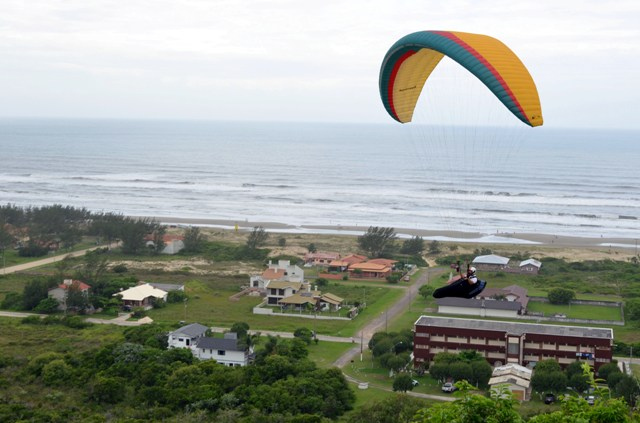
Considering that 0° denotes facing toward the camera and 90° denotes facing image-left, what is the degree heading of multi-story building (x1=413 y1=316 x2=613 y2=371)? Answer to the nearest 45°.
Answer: approximately 0°

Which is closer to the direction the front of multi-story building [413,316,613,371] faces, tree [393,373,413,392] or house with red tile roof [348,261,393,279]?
the tree

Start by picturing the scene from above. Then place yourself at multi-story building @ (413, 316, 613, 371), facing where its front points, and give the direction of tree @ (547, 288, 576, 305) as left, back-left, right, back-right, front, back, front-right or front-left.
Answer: back

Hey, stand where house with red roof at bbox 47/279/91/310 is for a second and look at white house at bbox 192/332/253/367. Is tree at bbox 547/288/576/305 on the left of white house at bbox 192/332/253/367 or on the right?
left

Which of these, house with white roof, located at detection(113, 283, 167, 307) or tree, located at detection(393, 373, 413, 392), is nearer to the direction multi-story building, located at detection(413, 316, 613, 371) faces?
the tree

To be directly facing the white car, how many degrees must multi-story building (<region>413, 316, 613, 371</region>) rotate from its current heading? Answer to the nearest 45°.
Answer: approximately 45° to its right

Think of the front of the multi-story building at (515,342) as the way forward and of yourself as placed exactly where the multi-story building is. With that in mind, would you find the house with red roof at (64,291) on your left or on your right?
on your right

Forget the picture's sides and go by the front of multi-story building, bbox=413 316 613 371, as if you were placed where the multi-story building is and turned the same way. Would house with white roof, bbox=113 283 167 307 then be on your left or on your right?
on your right

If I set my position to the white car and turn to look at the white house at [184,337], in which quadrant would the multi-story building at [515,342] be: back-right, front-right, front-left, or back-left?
back-right

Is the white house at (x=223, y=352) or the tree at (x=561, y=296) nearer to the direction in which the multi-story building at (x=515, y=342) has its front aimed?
the white house

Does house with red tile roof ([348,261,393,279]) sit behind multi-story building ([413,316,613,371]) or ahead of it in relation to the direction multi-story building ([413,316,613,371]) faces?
behind

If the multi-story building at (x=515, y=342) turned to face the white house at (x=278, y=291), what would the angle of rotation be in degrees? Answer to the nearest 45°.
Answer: approximately 135° to its right

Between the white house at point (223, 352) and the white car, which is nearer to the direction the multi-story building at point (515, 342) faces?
the white car

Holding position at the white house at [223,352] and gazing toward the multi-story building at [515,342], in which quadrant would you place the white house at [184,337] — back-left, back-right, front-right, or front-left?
back-left
